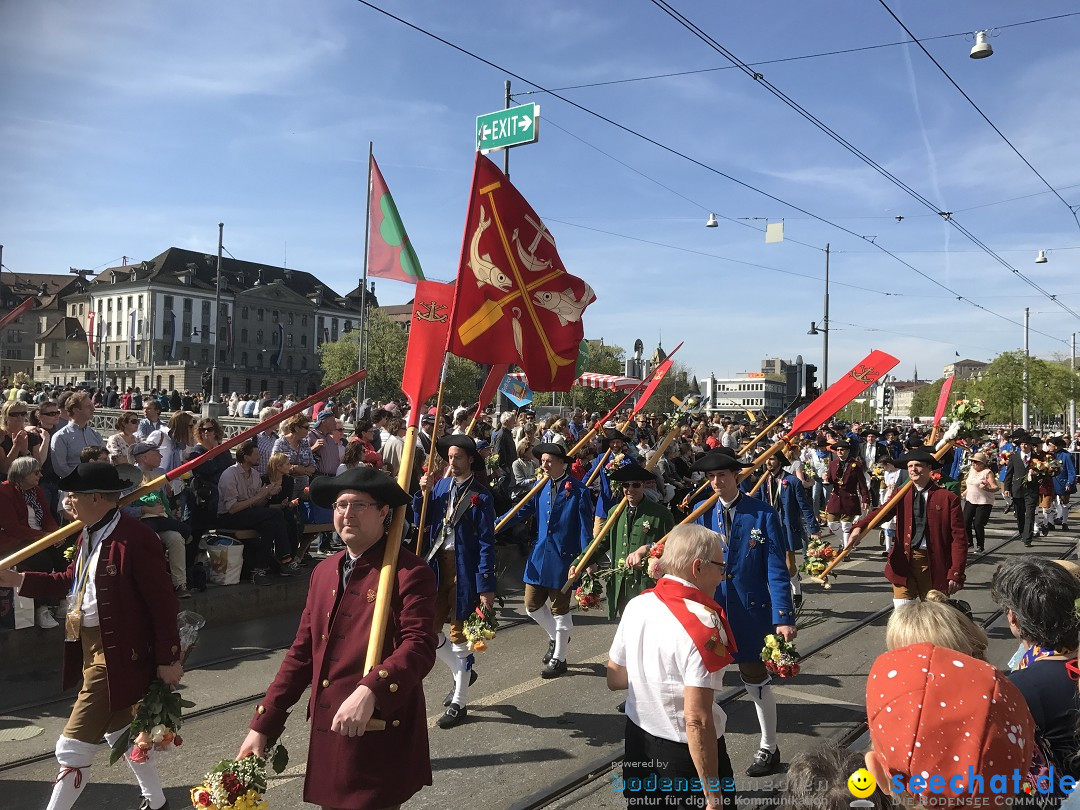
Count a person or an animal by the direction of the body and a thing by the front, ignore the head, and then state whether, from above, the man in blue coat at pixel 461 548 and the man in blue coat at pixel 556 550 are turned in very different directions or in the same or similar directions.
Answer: same or similar directions

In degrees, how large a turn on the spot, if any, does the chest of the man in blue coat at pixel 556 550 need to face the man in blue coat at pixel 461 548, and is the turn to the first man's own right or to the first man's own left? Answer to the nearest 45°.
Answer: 0° — they already face them

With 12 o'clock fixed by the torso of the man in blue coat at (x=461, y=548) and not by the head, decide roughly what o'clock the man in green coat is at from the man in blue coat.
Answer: The man in green coat is roughly at 7 o'clock from the man in blue coat.

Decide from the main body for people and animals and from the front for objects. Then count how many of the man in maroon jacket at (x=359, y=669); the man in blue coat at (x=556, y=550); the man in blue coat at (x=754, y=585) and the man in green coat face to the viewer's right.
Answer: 0

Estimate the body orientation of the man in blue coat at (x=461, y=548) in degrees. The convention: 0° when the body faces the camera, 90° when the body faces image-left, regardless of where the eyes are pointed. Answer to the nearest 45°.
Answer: approximately 45°

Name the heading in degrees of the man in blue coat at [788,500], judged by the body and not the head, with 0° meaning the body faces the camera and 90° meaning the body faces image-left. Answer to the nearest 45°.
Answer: approximately 45°

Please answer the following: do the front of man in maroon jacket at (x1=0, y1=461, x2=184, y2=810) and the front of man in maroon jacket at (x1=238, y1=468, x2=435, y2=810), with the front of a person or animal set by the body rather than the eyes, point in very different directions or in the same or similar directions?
same or similar directions

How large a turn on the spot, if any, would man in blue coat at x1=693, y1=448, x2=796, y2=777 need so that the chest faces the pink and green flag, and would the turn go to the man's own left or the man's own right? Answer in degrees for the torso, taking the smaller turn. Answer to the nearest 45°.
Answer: approximately 90° to the man's own right

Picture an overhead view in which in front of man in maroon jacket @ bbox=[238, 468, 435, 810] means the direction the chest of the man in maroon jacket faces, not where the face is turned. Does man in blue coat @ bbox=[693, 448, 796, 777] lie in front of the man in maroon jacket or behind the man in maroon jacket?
behind

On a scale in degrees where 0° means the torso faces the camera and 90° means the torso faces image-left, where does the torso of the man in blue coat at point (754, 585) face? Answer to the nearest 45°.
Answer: approximately 45°

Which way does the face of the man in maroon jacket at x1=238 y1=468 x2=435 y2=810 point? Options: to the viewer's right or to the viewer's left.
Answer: to the viewer's left

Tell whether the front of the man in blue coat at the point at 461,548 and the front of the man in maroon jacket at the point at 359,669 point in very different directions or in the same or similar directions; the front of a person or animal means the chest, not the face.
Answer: same or similar directions

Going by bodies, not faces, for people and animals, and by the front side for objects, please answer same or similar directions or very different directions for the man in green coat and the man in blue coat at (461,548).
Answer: same or similar directions

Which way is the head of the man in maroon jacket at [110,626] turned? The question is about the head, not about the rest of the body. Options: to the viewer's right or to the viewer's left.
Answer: to the viewer's left

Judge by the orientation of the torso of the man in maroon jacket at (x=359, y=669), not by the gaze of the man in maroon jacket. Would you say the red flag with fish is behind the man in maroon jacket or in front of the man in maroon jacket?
behind

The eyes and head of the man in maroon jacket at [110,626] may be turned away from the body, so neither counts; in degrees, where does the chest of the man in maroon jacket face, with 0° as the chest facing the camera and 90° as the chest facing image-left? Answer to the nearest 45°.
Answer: approximately 45°

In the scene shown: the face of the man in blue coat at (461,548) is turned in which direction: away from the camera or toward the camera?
toward the camera
